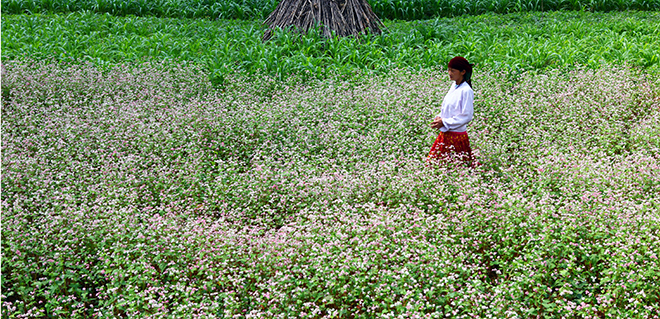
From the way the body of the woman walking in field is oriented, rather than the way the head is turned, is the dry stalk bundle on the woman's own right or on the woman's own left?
on the woman's own right

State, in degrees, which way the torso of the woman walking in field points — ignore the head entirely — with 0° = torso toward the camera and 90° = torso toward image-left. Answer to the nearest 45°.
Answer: approximately 90°

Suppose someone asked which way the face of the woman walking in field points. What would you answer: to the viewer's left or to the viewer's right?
to the viewer's left
